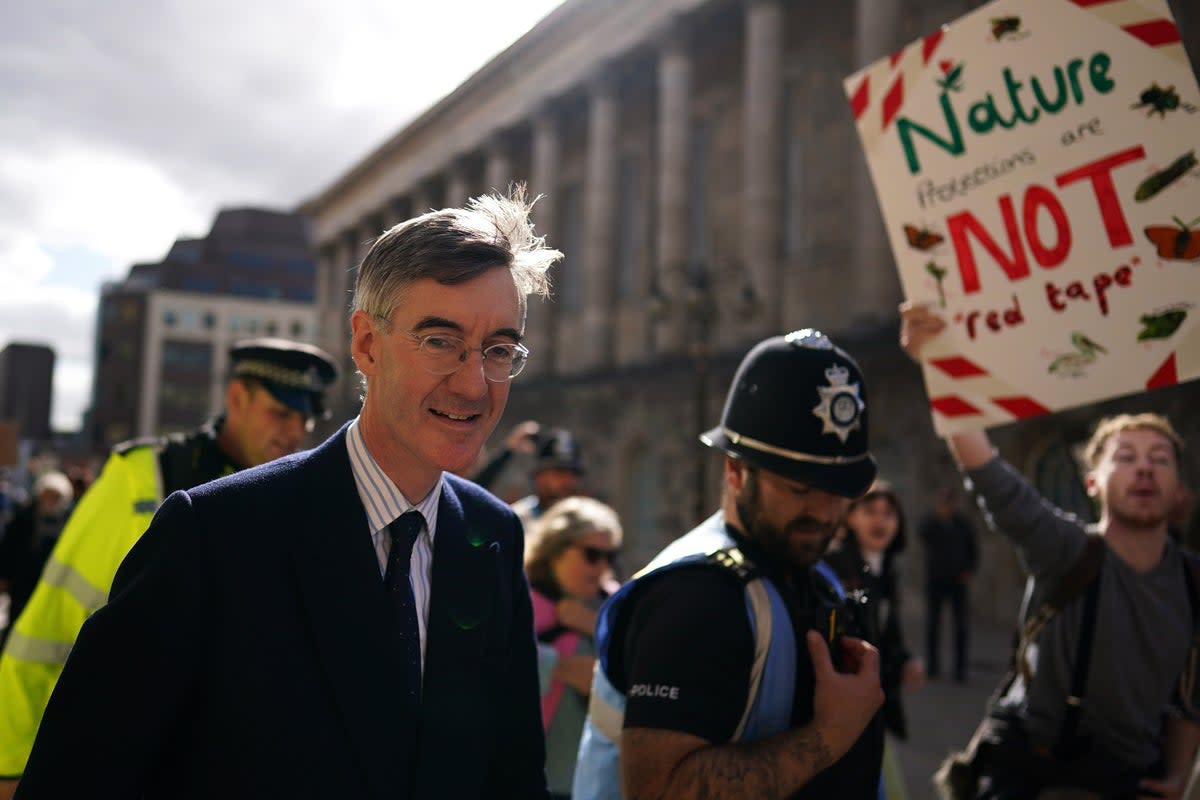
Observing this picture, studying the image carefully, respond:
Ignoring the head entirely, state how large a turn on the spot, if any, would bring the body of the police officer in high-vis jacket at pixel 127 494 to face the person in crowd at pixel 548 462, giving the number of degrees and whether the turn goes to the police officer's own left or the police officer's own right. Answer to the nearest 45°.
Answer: approximately 90° to the police officer's own left

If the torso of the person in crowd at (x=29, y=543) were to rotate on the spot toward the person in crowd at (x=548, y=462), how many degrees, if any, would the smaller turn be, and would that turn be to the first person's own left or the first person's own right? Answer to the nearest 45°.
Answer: approximately 45° to the first person's own left

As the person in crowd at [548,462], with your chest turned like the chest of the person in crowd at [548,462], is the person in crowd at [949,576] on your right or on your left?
on your left

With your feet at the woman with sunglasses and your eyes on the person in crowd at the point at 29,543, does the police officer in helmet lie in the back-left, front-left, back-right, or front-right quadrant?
back-left

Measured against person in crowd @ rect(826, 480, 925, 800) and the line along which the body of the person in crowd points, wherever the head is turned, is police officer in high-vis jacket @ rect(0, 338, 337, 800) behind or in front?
in front

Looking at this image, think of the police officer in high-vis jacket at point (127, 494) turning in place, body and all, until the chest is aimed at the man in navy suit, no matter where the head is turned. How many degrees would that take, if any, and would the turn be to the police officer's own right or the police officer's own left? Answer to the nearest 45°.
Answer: approximately 45° to the police officer's own right

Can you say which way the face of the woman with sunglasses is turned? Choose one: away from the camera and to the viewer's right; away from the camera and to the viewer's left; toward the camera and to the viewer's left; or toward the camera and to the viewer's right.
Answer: toward the camera and to the viewer's right
